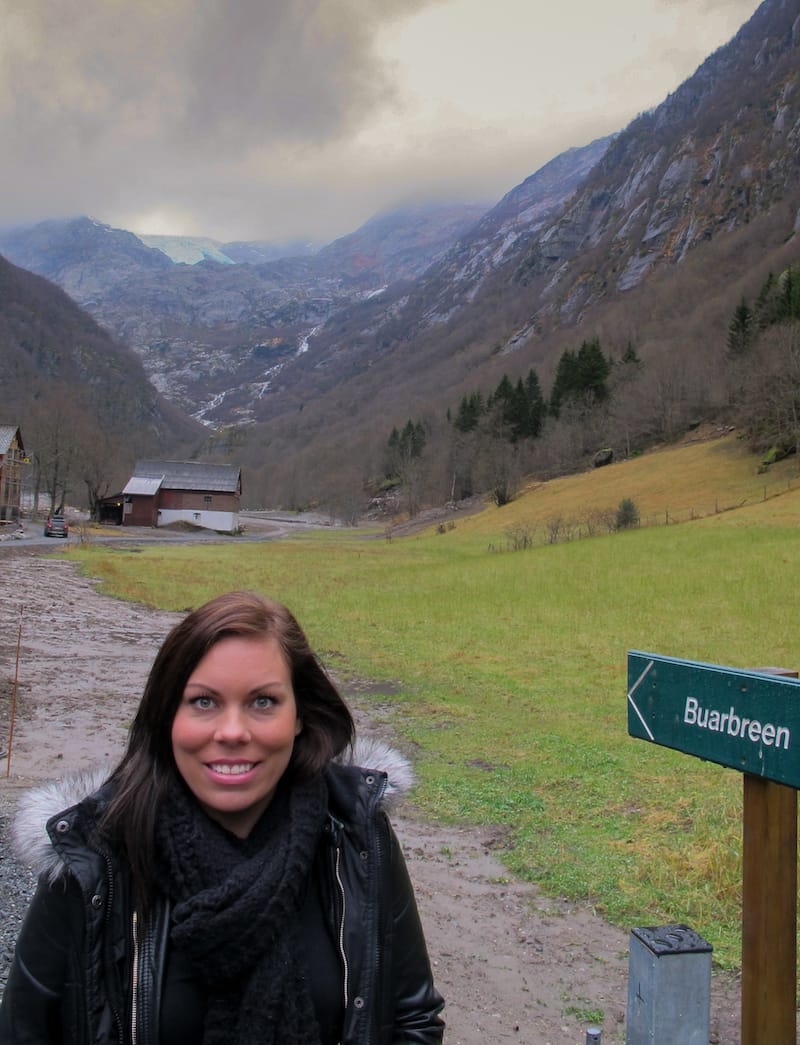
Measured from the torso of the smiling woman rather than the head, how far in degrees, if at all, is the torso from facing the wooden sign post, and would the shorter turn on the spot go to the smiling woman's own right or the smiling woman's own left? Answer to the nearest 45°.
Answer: approximately 90° to the smiling woman's own left

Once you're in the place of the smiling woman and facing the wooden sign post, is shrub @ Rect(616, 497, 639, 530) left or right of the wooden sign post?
left

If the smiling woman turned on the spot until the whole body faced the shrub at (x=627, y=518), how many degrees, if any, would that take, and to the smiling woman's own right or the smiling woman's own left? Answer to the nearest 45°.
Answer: approximately 135° to the smiling woman's own left

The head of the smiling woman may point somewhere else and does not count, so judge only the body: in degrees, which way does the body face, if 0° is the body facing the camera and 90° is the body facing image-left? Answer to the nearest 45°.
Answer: approximately 0°
